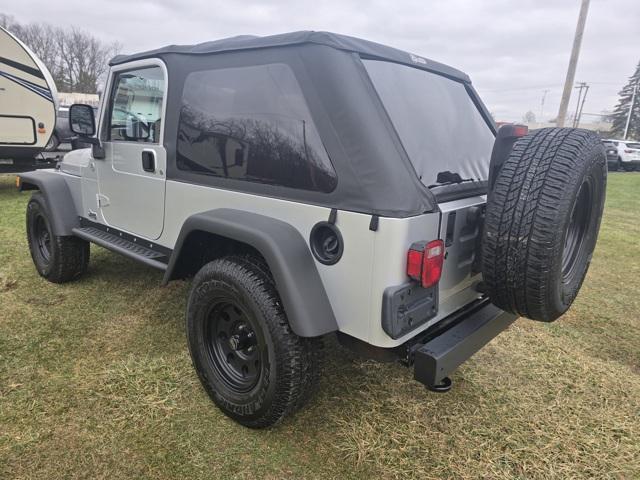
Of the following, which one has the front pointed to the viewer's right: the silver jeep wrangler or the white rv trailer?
the white rv trailer

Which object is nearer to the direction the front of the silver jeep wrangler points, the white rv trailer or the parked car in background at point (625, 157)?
the white rv trailer

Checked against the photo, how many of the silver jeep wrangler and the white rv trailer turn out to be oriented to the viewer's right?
1

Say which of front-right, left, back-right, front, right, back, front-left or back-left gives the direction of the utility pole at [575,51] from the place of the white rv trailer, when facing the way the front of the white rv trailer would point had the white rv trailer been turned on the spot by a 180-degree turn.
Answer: back

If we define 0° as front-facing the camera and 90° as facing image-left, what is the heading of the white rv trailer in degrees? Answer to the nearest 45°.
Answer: approximately 270°

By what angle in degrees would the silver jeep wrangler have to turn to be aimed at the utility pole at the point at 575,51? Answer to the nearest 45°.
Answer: approximately 90° to its right

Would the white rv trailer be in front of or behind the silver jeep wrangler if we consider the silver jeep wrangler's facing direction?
in front

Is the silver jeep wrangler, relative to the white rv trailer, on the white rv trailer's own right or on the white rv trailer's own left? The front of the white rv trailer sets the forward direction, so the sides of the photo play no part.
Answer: on the white rv trailer's own right

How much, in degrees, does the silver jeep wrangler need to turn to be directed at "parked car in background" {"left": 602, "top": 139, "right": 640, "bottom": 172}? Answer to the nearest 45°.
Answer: approximately 90° to its right

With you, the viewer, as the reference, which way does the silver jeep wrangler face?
facing away from the viewer and to the left of the viewer
